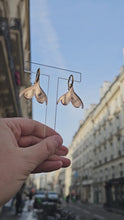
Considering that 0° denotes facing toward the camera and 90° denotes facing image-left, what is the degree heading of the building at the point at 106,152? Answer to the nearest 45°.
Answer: approximately 90°

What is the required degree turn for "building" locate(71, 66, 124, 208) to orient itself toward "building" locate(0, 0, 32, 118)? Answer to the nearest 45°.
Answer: approximately 90° to its left
